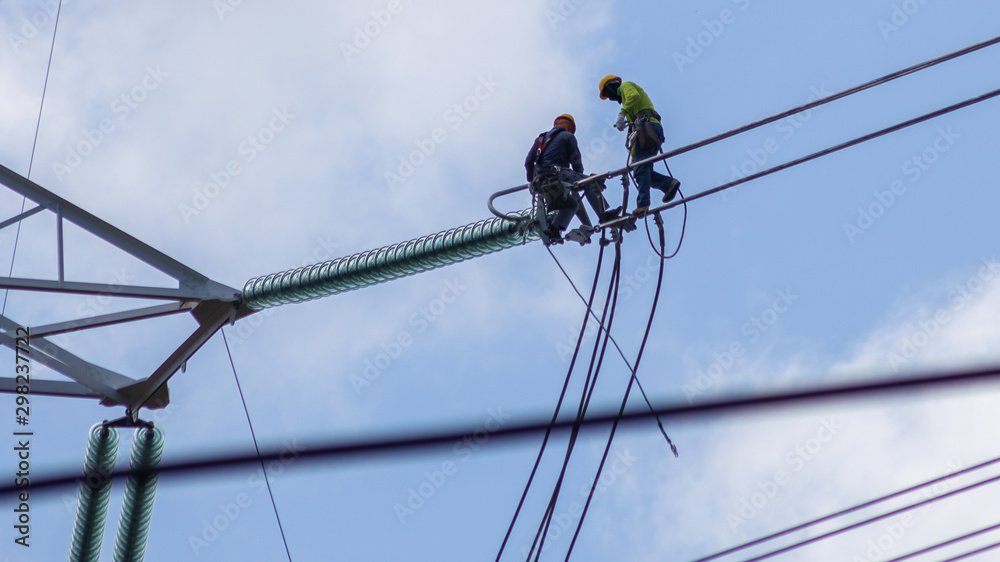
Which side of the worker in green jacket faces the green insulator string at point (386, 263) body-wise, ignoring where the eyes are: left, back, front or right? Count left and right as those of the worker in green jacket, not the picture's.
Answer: front

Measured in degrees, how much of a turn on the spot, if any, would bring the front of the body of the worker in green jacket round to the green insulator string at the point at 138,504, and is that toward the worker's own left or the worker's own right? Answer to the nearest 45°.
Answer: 0° — they already face it

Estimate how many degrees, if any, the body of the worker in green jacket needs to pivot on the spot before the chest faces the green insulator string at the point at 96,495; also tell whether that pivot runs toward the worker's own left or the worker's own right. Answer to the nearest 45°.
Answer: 0° — they already face it

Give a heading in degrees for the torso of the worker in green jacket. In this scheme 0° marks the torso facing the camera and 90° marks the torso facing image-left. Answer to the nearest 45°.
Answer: approximately 90°

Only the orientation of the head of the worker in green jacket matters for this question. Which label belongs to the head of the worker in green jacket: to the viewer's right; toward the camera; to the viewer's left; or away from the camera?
to the viewer's left
